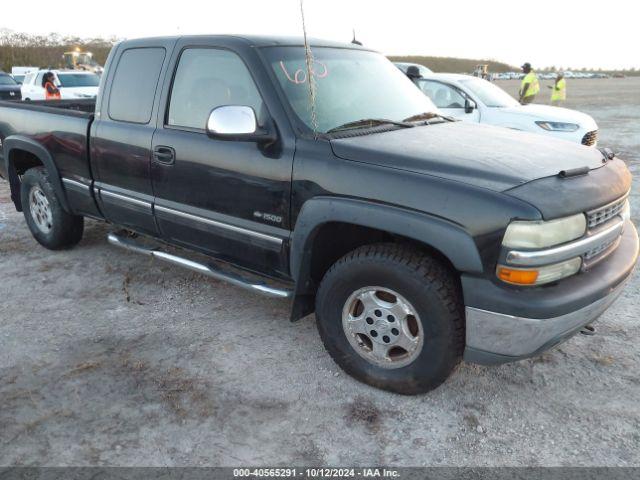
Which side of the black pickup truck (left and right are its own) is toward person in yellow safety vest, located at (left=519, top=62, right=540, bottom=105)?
left

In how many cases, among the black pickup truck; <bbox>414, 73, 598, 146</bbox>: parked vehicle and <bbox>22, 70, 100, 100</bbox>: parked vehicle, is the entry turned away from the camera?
0

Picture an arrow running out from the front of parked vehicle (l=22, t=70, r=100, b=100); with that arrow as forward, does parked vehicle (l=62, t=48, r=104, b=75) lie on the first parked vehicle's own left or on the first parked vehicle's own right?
on the first parked vehicle's own left

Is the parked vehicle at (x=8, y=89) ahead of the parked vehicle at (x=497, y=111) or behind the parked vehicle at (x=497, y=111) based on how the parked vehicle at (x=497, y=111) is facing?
behind

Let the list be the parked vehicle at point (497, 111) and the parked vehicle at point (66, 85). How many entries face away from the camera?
0

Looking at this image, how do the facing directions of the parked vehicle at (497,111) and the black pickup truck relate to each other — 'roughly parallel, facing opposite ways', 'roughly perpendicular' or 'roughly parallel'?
roughly parallel

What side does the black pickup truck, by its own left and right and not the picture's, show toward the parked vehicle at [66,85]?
back

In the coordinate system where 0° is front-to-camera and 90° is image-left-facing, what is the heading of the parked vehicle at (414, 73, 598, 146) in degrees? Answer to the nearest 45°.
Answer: approximately 315°

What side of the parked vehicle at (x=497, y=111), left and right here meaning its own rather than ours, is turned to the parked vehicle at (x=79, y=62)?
back

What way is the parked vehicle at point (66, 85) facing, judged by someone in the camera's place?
facing the viewer and to the right of the viewer

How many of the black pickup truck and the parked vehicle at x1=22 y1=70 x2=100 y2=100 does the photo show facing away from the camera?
0
